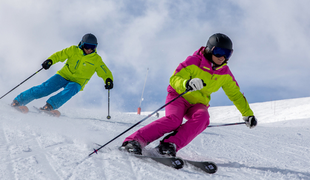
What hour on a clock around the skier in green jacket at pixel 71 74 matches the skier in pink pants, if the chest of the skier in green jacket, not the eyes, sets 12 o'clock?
The skier in pink pants is roughly at 11 o'clock from the skier in green jacket.

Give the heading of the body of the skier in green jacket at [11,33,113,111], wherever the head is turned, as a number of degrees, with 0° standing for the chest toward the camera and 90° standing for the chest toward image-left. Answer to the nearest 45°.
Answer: approximately 0°
